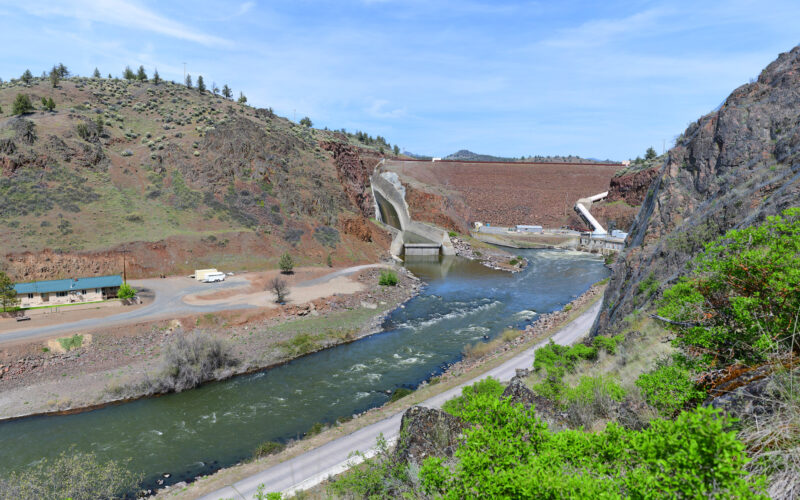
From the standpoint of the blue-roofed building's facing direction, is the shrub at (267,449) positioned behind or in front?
in front

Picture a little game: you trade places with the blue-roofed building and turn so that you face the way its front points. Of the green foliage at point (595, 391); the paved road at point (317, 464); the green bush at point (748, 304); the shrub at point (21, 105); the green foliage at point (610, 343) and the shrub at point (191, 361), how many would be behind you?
1

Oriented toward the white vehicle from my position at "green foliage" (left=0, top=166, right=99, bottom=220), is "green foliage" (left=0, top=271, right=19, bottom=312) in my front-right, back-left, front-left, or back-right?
front-right

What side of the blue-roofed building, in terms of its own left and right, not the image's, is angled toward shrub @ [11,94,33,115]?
back

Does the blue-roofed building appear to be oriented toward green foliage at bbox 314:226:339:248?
no

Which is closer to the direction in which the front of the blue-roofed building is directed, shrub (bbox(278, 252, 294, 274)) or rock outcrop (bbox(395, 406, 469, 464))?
the rock outcrop

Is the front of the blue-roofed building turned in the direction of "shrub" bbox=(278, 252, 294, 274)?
no

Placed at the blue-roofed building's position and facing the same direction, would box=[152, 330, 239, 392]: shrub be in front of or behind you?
in front

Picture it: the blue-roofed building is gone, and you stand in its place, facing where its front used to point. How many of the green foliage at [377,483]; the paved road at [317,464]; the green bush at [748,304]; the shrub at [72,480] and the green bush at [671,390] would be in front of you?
5

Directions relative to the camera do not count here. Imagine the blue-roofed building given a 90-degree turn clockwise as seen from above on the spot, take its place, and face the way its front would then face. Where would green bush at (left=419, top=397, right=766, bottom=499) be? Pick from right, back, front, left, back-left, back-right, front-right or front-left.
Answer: left

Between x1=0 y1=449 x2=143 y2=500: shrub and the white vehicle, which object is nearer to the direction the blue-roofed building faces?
the shrub

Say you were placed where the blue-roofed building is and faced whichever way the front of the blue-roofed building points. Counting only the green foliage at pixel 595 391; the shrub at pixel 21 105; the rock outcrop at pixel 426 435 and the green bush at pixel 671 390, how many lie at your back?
1

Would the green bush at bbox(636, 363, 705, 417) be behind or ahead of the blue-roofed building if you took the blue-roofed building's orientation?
ahead

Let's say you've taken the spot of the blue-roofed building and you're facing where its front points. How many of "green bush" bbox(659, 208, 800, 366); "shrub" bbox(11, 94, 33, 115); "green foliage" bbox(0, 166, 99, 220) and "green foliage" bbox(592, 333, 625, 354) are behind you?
2

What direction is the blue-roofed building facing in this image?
toward the camera

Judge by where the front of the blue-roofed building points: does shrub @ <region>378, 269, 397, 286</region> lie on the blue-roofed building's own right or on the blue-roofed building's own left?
on the blue-roofed building's own left

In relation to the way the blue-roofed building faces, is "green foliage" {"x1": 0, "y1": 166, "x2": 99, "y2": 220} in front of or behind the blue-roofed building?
behind

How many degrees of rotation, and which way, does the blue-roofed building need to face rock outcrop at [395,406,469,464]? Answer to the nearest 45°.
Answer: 0° — it already faces it

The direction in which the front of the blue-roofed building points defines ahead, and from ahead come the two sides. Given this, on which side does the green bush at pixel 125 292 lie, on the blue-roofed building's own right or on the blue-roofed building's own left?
on the blue-roofed building's own left
